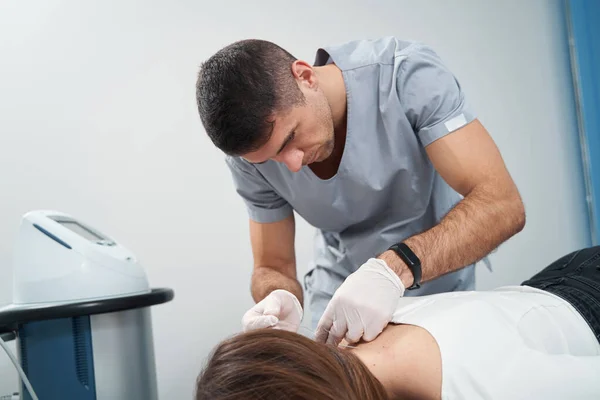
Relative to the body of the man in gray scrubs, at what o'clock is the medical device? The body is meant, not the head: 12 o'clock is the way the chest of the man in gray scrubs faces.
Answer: The medical device is roughly at 1 o'clock from the man in gray scrubs.

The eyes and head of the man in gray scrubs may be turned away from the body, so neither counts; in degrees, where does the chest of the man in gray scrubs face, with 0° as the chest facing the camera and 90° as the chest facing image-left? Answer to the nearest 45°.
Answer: approximately 45°
